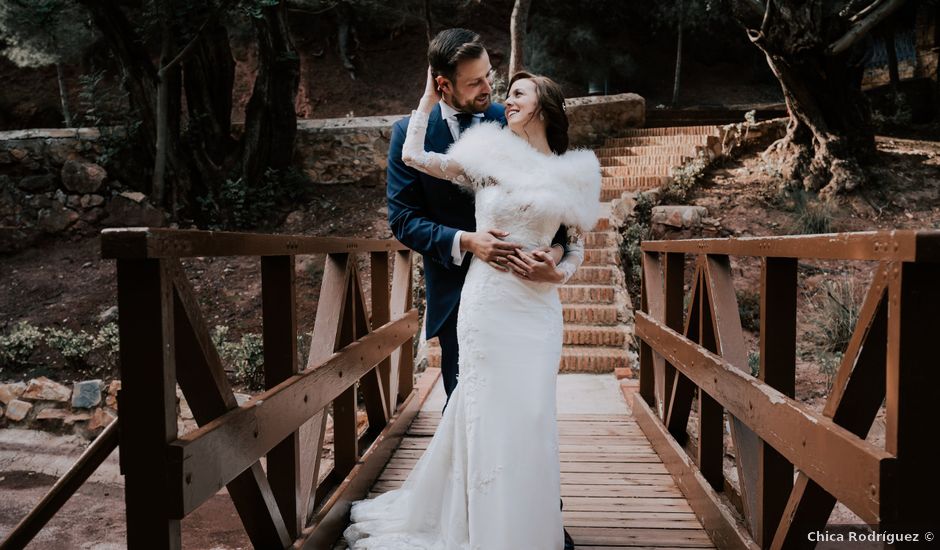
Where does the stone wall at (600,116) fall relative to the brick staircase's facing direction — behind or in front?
behind

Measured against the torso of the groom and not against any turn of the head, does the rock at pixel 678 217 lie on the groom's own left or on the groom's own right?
on the groom's own left

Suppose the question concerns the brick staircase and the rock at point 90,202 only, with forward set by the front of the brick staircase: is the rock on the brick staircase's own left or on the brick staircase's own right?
on the brick staircase's own right

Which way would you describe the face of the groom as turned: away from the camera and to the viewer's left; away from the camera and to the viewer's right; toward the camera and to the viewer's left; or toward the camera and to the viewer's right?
toward the camera and to the viewer's right

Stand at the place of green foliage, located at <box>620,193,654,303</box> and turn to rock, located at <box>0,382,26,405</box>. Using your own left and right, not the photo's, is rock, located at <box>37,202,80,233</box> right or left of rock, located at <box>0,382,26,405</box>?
right

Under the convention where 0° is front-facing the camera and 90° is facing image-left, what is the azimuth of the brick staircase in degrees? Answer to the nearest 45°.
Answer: approximately 0°

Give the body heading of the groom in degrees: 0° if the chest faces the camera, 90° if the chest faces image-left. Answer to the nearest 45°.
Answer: approximately 315°
